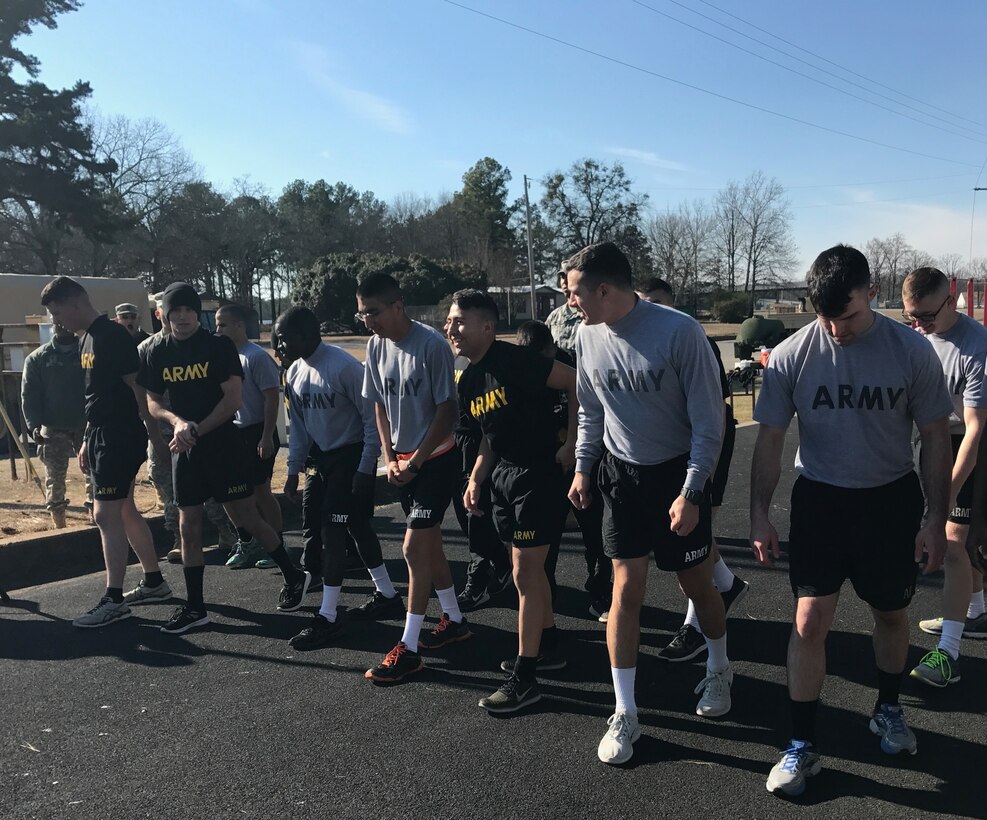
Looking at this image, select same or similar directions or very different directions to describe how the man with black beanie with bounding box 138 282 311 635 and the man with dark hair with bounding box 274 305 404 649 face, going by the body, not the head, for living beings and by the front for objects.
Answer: same or similar directions

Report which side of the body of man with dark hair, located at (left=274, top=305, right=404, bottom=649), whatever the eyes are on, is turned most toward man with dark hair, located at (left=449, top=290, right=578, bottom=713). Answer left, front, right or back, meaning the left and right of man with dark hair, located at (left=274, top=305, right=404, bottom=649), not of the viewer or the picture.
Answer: left

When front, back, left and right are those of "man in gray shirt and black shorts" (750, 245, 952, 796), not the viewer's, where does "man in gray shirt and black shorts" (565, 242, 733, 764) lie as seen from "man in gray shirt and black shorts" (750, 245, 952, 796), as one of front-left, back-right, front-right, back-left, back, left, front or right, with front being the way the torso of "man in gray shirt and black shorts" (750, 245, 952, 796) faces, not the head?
right

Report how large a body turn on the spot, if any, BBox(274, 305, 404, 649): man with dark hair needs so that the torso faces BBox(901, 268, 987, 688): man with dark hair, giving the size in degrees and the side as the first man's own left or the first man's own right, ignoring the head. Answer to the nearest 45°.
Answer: approximately 90° to the first man's own left

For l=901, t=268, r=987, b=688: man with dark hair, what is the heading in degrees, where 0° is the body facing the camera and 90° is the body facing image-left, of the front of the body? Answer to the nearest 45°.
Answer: approximately 45°

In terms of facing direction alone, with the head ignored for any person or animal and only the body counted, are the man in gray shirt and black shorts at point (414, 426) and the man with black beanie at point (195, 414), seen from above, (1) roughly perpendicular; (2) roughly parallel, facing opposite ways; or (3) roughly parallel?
roughly parallel

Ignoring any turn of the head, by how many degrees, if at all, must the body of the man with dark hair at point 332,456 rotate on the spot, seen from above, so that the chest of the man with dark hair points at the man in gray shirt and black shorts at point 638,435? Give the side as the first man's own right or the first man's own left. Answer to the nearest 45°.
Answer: approximately 90° to the first man's own left

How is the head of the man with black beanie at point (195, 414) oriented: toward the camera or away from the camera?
toward the camera

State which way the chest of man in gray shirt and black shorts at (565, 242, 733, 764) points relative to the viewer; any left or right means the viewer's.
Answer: facing the viewer and to the left of the viewer

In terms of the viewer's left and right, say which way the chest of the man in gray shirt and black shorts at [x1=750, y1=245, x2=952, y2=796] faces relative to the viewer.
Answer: facing the viewer
